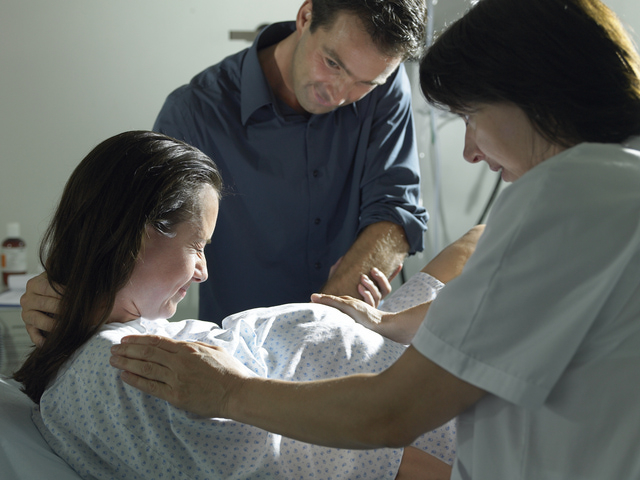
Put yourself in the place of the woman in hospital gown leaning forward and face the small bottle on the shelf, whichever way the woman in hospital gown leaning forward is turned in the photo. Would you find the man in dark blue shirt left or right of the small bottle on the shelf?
right

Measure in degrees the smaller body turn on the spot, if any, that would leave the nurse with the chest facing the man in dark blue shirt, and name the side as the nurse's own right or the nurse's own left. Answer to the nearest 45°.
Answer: approximately 90° to the nurse's own right

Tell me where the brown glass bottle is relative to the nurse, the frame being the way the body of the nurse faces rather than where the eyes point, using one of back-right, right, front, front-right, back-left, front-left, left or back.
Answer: front-right

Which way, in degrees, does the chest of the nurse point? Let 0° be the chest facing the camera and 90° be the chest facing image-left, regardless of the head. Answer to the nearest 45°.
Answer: approximately 90°

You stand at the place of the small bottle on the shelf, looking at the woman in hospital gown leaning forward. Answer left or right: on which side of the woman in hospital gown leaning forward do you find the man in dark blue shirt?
left

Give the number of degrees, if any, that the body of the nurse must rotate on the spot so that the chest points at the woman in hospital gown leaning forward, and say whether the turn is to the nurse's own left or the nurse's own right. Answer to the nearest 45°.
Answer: approximately 45° to the nurse's own right

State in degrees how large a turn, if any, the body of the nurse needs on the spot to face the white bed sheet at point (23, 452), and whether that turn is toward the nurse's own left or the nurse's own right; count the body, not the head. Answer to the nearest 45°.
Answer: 0° — they already face it

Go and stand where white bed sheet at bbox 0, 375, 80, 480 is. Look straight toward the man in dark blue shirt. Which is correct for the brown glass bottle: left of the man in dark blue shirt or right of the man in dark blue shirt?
left

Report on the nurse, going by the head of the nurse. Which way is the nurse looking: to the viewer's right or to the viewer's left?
to the viewer's left
